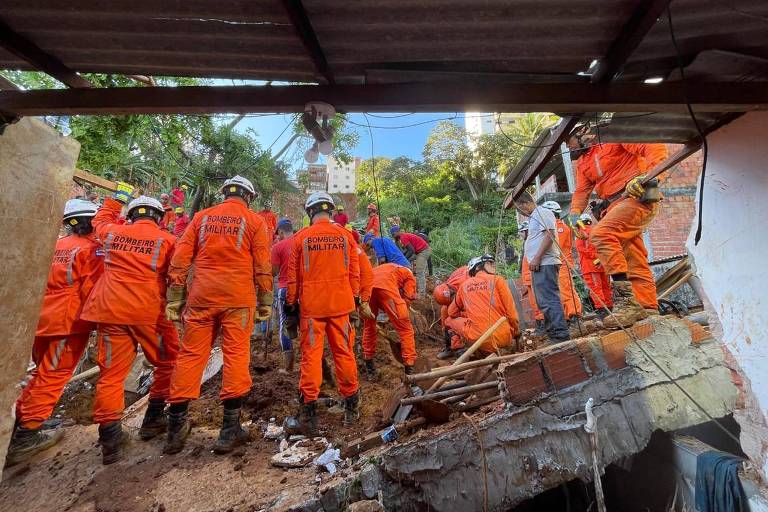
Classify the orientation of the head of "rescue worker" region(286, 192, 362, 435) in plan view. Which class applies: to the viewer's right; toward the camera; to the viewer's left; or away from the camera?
away from the camera

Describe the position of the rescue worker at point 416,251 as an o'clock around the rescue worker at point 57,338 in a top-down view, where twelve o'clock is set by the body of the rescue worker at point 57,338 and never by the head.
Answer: the rescue worker at point 416,251 is roughly at 1 o'clock from the rescue worker at point 57,338.

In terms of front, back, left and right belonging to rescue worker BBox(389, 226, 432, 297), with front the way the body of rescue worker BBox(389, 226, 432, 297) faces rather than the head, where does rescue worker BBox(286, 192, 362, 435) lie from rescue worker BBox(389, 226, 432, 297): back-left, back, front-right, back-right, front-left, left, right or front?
left

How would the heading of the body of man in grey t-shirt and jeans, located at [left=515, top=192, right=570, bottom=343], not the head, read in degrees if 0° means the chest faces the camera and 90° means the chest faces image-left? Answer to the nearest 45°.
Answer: approximately 90°

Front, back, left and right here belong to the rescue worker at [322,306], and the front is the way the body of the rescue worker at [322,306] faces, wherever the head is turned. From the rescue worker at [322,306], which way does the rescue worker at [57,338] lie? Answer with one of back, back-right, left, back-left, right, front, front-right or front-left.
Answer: left

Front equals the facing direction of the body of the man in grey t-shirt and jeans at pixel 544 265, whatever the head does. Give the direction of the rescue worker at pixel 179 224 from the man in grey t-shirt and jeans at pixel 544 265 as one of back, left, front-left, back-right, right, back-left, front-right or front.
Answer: front

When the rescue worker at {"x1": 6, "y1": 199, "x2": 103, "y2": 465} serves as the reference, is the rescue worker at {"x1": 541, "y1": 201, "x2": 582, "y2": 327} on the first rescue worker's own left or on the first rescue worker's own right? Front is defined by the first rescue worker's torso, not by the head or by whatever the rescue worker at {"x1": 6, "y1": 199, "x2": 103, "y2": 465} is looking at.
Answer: on the first rescue worker's own right

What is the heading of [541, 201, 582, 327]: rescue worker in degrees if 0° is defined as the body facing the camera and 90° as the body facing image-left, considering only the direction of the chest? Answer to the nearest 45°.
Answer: approximately 90°

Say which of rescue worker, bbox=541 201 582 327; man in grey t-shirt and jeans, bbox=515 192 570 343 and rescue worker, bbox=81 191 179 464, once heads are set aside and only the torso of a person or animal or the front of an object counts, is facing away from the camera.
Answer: rescue worker, bbox=81 191 179 464

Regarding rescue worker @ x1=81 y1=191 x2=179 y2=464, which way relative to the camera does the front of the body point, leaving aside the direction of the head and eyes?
away from the camera

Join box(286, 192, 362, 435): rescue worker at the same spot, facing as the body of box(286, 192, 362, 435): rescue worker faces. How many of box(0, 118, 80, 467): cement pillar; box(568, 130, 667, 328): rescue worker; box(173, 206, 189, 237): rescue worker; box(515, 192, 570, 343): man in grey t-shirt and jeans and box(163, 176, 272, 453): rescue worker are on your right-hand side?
2
